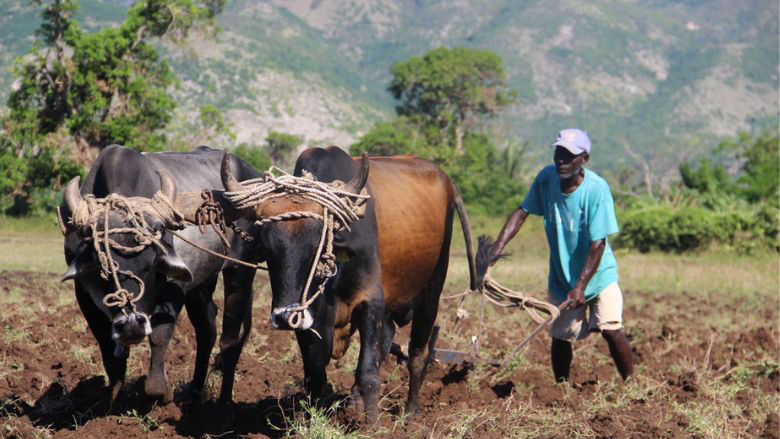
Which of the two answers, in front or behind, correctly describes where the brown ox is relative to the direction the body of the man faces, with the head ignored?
in front

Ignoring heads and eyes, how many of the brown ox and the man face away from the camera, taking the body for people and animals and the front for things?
0

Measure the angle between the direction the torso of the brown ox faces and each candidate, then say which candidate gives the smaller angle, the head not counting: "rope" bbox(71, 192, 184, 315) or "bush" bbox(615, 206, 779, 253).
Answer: the rope

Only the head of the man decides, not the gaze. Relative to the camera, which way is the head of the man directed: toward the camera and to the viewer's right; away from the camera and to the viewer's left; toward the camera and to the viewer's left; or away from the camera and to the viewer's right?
toward the camera and to the viewer's left

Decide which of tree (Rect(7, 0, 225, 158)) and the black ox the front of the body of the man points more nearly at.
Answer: the black ox

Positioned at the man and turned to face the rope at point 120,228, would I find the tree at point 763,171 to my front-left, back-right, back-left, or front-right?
back-right

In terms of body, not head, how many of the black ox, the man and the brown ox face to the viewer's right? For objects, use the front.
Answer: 0

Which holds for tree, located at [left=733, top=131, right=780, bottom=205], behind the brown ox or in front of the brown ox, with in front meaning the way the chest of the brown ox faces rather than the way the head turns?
behind

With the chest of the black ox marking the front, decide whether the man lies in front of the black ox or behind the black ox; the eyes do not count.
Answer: behind

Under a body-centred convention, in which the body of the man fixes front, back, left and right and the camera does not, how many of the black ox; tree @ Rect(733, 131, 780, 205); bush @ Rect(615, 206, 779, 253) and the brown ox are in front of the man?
2

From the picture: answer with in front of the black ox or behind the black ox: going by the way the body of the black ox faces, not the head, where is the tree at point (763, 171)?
behind

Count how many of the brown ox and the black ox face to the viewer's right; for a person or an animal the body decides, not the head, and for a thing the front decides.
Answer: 0

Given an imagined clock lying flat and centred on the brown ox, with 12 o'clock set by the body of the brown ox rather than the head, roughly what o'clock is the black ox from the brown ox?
The black ox is roughly at 2 o'clock from the brown ox.

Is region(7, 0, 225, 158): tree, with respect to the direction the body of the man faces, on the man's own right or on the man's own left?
on the man's own right

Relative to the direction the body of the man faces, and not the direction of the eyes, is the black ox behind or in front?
in front

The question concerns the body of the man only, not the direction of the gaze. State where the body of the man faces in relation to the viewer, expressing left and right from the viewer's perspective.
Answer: facing the viewer and to the left of the viewer

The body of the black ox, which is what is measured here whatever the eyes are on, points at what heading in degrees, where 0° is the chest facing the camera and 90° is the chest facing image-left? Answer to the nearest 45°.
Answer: approximately 45°

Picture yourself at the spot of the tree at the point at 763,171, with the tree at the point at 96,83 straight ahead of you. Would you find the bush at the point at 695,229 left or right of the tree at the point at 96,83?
left

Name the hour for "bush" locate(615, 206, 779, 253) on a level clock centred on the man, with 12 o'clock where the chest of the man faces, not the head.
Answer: The bush is roughly at 5 o'clock from the man.

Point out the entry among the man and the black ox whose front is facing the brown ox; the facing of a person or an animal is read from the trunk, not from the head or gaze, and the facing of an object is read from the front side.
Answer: the man
